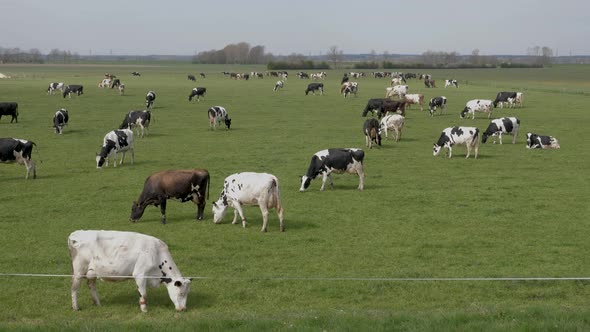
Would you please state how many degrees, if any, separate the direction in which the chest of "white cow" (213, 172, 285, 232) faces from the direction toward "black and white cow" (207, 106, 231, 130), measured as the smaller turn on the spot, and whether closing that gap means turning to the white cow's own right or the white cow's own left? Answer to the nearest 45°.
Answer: approximately 45° to the white cow's own right

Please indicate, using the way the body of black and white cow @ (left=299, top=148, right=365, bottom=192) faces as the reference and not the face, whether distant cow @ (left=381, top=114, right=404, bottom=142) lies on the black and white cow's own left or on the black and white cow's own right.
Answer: on the black and white cow's own right

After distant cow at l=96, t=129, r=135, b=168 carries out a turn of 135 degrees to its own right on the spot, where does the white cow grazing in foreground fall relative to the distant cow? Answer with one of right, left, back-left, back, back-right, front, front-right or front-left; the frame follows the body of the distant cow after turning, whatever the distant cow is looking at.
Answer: back

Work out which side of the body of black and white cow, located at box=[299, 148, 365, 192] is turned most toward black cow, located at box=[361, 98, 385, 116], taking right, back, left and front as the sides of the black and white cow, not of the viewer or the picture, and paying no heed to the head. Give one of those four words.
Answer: right

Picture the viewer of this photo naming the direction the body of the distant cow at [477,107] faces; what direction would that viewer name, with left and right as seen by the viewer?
facing to the left of the viewer

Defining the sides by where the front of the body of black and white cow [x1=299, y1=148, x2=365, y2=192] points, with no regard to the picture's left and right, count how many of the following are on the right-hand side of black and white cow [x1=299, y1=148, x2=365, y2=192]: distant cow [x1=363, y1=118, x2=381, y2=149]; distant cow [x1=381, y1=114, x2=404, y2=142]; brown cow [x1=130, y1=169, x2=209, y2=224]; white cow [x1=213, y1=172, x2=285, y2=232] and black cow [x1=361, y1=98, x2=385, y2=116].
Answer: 3

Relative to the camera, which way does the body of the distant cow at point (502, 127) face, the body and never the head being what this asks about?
to the viewer's left

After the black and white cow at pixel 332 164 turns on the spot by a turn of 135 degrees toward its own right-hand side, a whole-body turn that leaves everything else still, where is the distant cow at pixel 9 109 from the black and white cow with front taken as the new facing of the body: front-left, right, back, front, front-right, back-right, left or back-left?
left

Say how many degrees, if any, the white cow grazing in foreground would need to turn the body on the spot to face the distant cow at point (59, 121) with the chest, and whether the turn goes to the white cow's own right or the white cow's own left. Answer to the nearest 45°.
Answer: approximately 90° to the white cow's own left

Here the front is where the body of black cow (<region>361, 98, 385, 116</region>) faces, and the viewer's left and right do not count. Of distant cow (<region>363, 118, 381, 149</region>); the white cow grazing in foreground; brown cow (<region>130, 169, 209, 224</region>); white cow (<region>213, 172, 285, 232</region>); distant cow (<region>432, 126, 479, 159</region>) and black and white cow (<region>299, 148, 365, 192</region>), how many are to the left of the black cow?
6

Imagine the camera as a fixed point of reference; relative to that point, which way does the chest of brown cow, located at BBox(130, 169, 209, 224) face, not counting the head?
to the viewer's left

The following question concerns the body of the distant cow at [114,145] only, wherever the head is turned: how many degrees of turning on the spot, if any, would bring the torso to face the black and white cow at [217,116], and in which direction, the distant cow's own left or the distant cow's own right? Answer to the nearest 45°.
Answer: approximately 180°
